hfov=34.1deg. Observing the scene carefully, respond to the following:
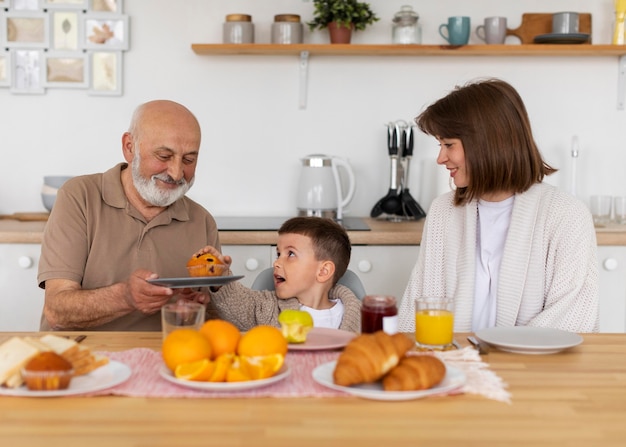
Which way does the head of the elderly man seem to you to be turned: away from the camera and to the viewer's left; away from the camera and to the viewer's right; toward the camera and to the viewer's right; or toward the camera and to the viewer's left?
toward the camera and to the viewer's right

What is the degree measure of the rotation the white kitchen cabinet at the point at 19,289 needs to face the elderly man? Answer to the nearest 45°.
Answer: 0° — it already faces them

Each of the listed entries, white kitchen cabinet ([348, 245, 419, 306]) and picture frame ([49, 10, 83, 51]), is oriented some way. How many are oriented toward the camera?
2

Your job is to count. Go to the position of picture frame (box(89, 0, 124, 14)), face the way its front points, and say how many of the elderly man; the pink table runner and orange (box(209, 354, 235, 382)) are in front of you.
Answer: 3

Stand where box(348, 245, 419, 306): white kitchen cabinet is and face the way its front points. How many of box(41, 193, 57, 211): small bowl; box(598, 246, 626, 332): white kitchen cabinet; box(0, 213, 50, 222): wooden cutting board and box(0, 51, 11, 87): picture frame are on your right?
3

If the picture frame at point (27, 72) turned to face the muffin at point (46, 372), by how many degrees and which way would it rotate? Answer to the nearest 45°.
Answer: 0° — it already faces it

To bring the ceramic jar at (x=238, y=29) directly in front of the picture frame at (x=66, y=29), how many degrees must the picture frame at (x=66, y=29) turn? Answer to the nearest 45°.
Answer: approximately 45° to its left

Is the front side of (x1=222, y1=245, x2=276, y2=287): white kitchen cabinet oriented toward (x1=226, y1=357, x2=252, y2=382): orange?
yes
